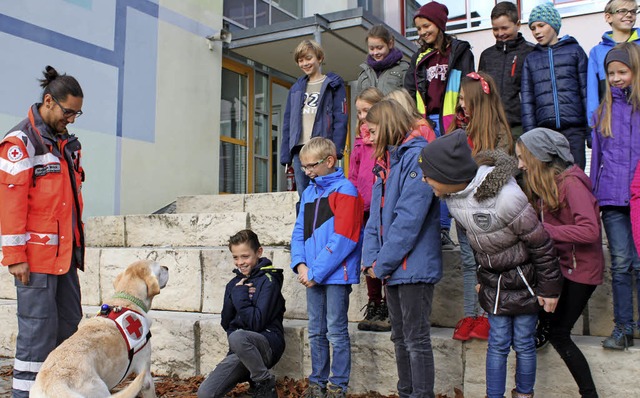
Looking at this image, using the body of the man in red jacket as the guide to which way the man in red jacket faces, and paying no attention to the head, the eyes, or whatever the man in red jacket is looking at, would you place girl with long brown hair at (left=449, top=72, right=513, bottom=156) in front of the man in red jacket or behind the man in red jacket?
in front

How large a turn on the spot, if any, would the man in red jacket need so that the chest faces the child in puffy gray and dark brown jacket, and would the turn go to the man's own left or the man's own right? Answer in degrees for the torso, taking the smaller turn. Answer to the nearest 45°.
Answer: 0° — they already face them

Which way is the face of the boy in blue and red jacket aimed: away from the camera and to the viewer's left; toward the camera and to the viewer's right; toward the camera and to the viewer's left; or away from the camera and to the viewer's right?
toward the camera and to the viewer's left

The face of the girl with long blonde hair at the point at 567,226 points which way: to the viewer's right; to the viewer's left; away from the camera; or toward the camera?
to the viewer's left

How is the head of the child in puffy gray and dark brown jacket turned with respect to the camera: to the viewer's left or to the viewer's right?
to the viewer's left

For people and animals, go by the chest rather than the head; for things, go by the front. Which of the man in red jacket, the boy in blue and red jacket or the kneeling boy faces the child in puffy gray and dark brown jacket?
the man in red jacket

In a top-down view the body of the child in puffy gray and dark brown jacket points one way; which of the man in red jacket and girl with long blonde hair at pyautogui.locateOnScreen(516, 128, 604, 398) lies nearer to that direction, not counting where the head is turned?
the man in red jacket

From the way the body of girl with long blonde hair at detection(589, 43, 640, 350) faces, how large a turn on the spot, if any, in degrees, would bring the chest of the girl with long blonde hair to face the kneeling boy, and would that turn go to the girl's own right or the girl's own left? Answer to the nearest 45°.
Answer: approximately 45° to the girl's own right

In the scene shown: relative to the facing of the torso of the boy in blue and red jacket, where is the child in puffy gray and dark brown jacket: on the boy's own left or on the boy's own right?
on the boy's own left

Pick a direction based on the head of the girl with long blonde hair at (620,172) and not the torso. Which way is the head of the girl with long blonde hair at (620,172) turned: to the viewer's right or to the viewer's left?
to the viewer's left

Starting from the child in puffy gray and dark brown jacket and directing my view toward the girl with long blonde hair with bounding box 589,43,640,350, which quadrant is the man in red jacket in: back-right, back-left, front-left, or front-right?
back-left
